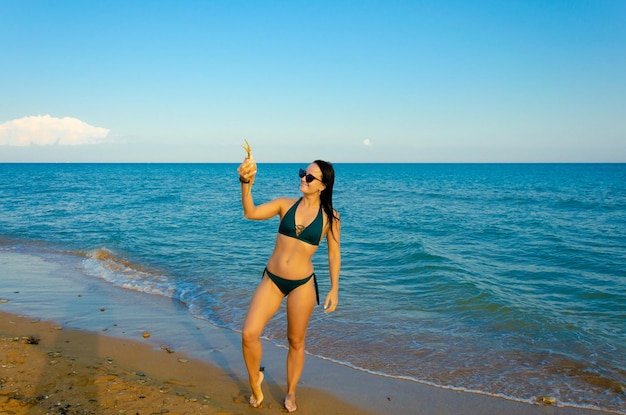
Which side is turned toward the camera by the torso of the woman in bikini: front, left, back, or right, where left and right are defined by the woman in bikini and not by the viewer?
front

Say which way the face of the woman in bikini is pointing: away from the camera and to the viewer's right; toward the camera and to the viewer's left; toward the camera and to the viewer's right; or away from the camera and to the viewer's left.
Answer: toward the camera and to the viewer's left
